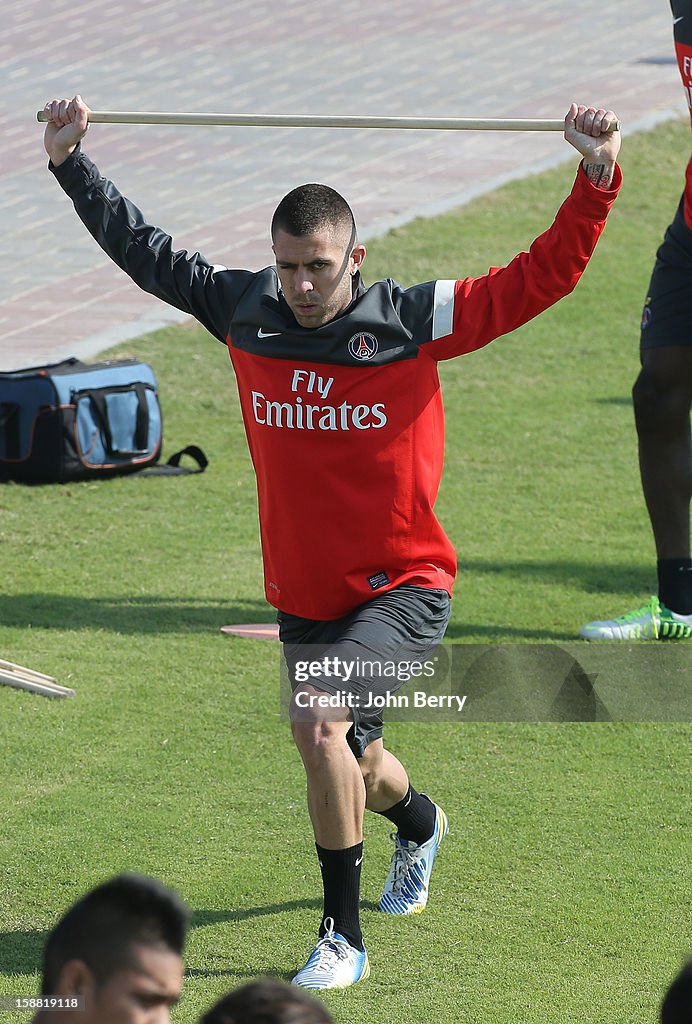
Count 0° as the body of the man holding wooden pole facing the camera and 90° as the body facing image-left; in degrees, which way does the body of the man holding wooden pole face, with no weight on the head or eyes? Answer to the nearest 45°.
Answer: approximately 0°

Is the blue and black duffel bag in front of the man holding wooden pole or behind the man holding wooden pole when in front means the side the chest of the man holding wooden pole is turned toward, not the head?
behind
